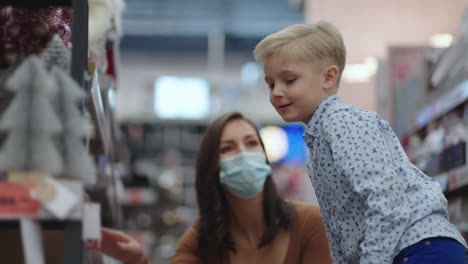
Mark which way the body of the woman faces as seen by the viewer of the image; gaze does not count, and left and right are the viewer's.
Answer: facing the viewer

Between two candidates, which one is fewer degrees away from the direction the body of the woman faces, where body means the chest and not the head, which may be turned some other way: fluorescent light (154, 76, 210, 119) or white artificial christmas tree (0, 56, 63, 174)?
the white artificial christmas tree

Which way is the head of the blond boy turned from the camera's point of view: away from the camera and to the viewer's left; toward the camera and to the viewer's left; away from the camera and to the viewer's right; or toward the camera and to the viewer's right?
toward the camera and to the viewer's left

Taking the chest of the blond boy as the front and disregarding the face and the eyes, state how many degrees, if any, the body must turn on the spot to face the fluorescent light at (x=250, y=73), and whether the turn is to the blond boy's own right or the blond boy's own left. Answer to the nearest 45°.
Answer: approximately 90° to the blond boy's own right

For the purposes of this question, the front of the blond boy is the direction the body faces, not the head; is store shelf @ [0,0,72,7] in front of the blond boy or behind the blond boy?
in front

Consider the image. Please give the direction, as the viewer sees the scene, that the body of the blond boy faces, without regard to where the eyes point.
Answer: to the viewer's left

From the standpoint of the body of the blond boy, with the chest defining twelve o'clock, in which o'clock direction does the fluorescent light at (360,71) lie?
The fluorescent light is roughly at 3 o'clock from the blond boy.

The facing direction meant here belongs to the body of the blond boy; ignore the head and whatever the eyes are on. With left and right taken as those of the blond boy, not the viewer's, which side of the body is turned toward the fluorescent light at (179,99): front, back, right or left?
right

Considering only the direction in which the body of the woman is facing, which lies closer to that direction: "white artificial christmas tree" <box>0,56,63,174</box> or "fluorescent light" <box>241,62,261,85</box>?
the white artificial christmas tree

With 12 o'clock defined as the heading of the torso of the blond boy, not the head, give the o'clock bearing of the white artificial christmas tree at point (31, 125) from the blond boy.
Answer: The white artificial christmas tree is roughly at 11 o'clock from the blond boy.

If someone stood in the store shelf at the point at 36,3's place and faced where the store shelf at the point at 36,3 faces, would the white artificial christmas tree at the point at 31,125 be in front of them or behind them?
in front
